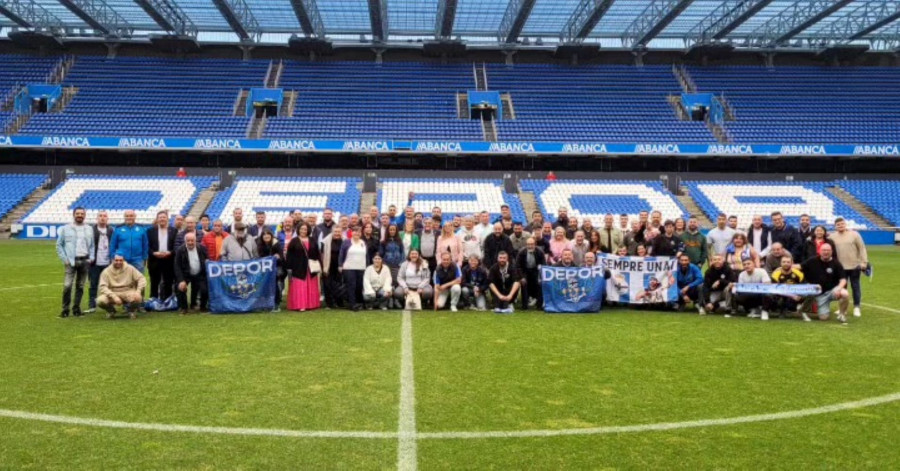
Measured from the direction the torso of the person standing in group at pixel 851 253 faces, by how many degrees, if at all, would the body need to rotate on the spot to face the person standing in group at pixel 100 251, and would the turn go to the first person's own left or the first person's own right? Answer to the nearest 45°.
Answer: approximately 45° to the first person's own right

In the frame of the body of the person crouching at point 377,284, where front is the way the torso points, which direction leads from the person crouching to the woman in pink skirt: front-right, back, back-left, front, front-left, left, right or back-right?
right

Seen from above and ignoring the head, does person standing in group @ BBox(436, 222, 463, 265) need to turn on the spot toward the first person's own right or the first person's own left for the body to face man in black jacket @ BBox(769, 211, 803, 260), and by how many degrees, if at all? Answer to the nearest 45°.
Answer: approximately 90° to the first person's own left

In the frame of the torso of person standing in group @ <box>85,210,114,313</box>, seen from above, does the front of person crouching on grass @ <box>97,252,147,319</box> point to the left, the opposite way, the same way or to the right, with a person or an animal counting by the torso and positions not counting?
the same way

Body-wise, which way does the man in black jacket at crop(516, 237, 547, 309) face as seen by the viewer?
toward the camera

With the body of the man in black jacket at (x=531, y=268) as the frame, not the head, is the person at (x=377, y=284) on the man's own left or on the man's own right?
on the man's own right

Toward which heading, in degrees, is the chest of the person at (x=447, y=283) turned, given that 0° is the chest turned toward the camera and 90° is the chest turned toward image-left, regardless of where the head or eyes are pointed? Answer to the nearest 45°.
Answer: approximately 0°

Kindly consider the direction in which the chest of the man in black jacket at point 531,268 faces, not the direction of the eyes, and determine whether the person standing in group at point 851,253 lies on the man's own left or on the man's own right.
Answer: on the man's own left

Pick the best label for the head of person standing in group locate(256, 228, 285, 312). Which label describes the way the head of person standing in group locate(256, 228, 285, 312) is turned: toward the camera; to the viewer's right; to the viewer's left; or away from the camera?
toward the camera

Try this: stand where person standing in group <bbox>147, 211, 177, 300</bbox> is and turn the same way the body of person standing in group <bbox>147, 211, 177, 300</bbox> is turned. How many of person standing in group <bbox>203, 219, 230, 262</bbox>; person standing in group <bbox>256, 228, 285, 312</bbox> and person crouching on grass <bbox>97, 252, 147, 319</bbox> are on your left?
2

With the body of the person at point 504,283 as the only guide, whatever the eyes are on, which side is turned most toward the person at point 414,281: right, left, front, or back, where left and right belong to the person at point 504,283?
right

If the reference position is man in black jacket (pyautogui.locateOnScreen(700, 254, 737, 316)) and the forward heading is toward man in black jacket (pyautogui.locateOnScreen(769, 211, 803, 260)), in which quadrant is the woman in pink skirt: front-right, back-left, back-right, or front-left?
back-left

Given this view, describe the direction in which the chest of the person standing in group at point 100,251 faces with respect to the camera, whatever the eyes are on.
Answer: toward the camera

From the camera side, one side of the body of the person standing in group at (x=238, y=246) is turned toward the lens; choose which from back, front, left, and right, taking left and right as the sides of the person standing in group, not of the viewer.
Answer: front

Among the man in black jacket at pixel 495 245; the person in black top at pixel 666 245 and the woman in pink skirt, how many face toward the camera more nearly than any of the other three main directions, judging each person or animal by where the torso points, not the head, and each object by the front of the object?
3

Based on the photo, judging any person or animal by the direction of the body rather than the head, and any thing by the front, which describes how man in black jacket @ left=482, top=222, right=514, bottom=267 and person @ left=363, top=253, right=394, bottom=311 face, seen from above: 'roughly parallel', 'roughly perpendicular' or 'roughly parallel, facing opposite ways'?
roughly parallel
